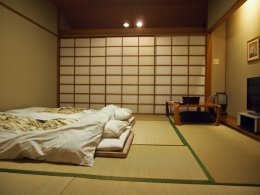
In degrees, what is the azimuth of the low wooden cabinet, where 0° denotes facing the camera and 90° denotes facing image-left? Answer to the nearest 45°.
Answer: approximately 45°

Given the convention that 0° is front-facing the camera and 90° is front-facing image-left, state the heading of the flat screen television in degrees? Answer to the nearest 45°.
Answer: approximately 45°

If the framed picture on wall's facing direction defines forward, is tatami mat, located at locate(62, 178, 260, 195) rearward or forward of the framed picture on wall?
forward

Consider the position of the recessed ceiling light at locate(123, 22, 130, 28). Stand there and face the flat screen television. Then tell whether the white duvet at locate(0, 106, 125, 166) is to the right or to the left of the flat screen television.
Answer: right

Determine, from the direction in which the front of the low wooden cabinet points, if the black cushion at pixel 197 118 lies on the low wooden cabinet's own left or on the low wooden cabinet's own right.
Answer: on the low wooden cabinet's own right

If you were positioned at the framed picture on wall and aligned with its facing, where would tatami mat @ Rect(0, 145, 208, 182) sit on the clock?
The tatami mat is roughly at 11 o'clock from the framed picture on wall.
